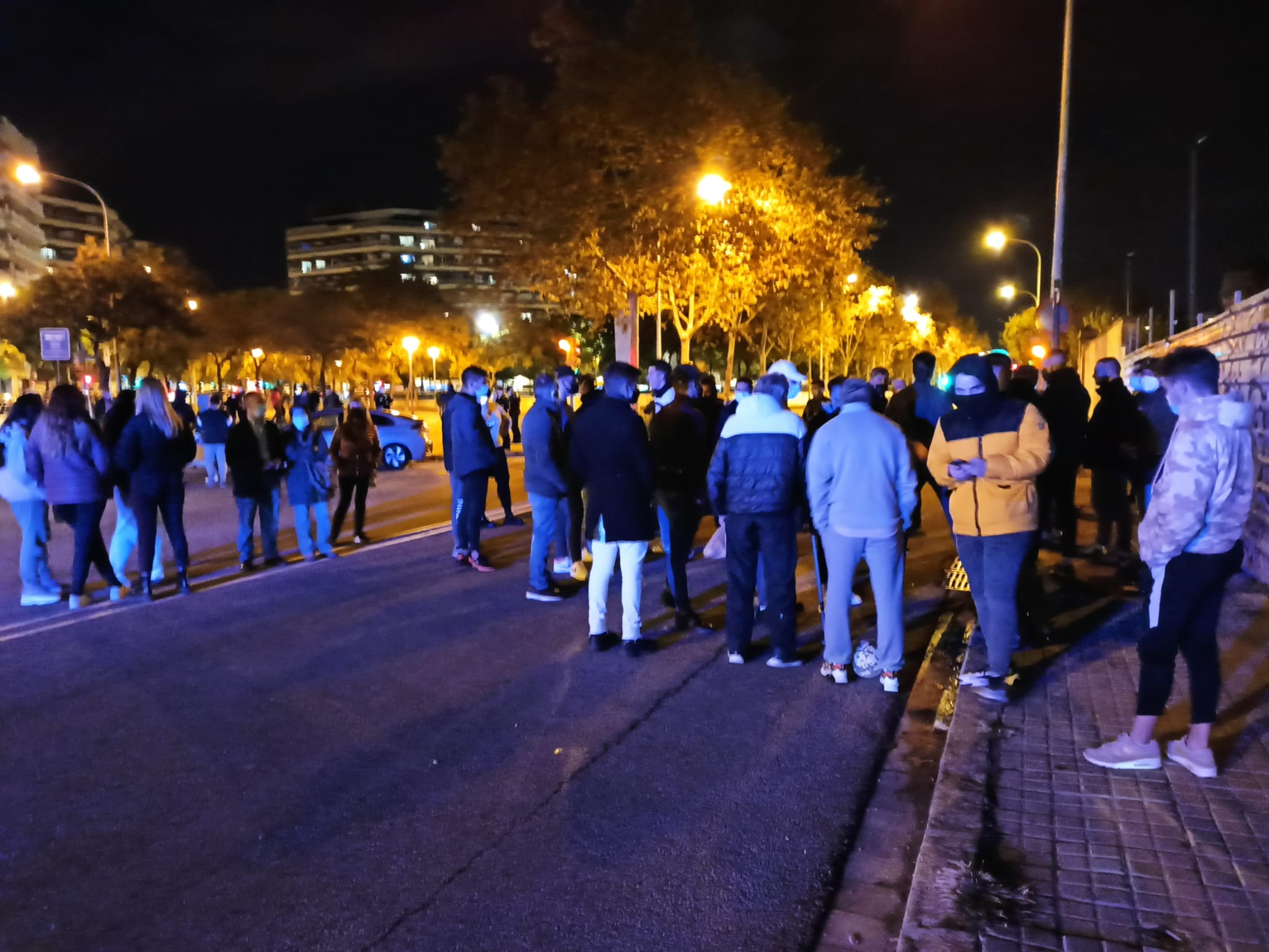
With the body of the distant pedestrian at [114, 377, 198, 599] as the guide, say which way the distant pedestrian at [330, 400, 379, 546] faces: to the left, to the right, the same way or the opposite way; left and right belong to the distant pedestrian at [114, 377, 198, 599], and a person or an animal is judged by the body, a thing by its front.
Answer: the opposite way

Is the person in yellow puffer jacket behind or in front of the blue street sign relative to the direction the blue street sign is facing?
in front

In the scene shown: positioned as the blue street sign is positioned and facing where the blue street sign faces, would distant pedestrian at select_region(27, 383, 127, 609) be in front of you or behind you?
in front

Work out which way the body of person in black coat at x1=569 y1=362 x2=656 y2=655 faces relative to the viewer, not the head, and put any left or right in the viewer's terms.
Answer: facing away from the viewer and to the right of the viewer

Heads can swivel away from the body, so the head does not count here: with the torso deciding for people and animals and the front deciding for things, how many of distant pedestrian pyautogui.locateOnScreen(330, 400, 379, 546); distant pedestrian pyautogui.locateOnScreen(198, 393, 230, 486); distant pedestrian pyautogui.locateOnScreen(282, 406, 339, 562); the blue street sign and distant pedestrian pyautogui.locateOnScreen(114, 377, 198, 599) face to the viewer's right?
0

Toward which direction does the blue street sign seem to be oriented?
toward the camera

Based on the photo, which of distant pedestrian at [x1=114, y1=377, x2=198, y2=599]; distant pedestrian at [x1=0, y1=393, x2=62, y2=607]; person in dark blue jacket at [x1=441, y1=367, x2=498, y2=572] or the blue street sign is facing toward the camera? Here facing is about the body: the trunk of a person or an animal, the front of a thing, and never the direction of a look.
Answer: the blue street sign

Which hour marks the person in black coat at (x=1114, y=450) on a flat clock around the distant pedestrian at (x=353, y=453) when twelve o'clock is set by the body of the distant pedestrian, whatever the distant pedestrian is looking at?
The person in black coat is roughly at 10 o'clock from the distant pedestrian.

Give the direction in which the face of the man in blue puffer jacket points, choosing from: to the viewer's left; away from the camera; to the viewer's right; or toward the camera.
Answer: away from the camera

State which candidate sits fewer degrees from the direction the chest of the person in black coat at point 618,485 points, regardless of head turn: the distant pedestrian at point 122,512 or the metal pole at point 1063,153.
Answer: the metal pole

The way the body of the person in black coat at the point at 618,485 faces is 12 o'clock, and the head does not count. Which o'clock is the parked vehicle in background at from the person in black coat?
The parked vehicle in background is roughly at 10 o'clock from the person in black coat.

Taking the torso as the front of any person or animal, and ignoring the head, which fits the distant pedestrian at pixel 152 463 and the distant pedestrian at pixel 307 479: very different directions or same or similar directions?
very different directions
